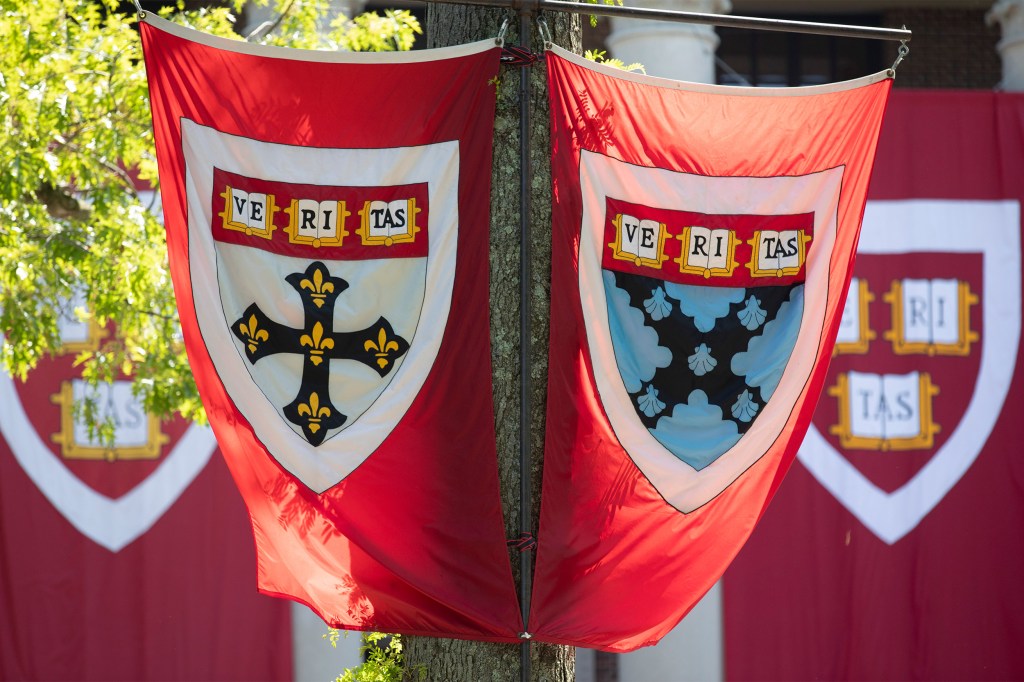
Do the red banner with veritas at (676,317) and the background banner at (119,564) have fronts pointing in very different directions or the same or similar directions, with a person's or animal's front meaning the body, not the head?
same or similar directions

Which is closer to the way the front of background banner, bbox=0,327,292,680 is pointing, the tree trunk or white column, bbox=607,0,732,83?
the tree trunk

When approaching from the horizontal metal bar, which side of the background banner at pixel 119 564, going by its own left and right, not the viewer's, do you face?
front

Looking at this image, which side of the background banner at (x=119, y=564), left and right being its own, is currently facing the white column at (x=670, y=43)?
left

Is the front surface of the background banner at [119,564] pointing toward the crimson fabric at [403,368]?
yes

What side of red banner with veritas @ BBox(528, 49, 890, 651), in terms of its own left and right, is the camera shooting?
front

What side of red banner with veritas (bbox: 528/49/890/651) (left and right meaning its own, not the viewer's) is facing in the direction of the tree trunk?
right

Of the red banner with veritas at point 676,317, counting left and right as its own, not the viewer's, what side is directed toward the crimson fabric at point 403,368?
right

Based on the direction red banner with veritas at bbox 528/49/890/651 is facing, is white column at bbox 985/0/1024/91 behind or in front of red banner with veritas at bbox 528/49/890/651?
behind

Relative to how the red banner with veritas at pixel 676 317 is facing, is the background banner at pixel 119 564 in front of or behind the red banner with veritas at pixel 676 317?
behind

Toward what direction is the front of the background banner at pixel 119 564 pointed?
toward the camera

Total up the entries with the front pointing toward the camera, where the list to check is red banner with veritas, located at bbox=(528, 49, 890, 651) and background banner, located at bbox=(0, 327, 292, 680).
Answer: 2

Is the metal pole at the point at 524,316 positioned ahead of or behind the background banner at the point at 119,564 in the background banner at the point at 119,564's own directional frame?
ahead

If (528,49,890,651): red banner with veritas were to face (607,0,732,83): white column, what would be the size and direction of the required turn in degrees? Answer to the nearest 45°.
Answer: approximately 180°
